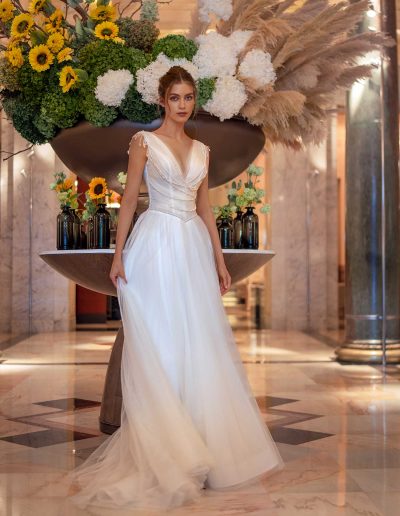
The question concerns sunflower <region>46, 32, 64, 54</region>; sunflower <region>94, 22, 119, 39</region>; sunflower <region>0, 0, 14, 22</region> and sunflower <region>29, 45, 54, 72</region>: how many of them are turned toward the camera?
4

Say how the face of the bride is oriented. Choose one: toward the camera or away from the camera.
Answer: toward the camera

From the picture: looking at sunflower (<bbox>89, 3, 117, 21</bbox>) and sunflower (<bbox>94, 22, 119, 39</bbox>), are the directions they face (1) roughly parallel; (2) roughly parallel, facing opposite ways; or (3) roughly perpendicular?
roughly parallel

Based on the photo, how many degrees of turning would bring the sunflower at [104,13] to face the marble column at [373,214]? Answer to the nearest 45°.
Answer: approximately 135° to its left

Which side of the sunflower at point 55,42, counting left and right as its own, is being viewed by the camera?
front

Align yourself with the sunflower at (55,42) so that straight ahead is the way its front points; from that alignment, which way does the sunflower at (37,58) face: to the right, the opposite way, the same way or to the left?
the same way

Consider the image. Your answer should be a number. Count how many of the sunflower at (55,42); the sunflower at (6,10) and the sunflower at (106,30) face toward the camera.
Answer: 3

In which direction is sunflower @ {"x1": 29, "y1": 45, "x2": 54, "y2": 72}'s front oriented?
toward the camera

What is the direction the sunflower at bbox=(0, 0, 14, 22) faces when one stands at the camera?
facing the viewer

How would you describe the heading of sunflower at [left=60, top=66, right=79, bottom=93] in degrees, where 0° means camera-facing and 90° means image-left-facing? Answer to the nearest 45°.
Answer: approximately 315°

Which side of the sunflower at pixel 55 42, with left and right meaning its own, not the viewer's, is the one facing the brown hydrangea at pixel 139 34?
left
